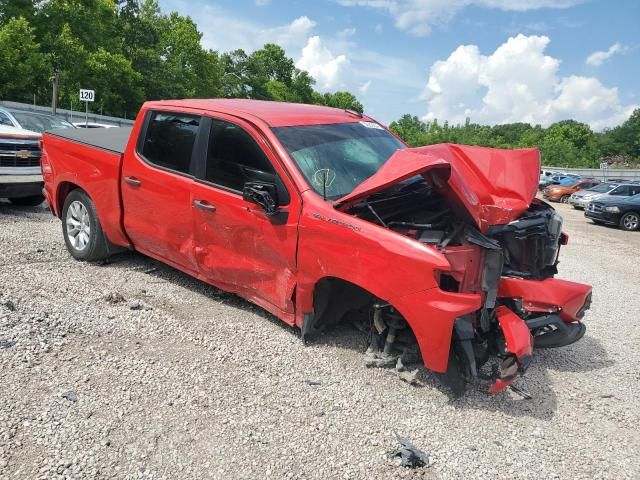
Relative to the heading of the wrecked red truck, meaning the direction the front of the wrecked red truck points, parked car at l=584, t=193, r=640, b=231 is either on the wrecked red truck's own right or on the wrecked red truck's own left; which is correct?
on the wrecked red truck's own left

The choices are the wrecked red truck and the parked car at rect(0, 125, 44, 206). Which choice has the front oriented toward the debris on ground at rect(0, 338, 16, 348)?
the parked car

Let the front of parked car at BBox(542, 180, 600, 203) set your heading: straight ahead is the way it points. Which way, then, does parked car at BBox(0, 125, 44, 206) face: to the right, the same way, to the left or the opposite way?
to the left

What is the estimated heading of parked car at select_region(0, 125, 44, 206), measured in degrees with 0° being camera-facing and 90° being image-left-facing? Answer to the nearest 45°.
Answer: approximately 0°

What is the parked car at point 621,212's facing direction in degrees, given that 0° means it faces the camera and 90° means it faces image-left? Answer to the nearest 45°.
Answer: approximately 45°

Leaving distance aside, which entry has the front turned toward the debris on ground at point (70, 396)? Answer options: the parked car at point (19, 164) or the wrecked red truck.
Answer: the parked car

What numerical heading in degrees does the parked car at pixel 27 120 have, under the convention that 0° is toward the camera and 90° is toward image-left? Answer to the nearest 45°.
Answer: approximately 315°

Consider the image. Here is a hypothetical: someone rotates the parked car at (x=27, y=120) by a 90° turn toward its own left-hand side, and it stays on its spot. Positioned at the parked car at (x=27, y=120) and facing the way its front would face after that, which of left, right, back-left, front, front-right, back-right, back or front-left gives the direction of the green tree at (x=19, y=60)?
front-left

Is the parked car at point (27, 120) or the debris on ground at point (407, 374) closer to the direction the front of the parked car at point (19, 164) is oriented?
the debris on ground

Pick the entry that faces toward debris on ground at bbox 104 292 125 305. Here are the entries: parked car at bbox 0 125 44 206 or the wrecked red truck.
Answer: the parked car
